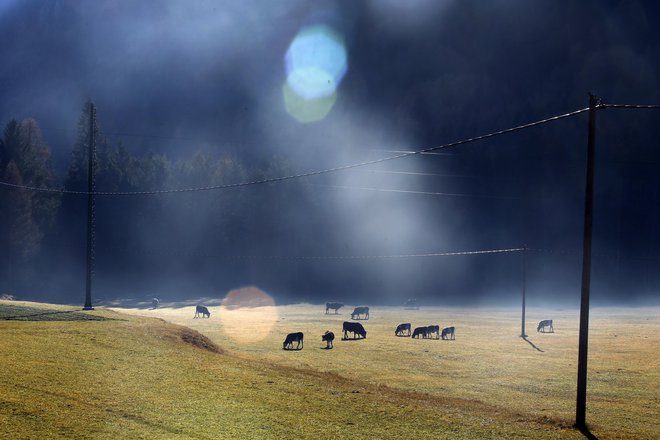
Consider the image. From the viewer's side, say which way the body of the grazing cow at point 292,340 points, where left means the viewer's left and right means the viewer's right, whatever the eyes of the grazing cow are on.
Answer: facing to the left of the viewer

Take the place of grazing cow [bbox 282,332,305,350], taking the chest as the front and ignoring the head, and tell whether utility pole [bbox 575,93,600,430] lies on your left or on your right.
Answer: on your left
